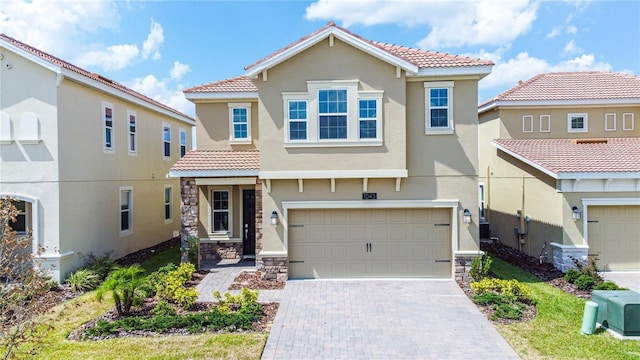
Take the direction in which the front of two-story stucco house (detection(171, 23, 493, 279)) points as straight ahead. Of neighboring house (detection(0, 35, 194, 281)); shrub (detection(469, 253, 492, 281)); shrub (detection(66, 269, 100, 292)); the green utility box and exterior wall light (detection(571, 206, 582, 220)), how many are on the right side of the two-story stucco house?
2

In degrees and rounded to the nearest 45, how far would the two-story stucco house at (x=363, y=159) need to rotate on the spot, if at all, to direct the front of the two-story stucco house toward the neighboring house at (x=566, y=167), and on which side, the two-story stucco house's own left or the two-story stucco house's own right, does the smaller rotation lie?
approximately 135° to the two-story stucco house's own left

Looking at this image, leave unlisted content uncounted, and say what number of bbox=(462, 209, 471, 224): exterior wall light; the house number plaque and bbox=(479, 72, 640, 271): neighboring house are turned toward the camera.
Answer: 3

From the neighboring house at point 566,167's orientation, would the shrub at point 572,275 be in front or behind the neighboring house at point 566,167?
in front

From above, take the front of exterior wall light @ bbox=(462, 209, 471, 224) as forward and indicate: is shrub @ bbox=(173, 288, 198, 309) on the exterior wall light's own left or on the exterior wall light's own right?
on the exterior wall light's own right

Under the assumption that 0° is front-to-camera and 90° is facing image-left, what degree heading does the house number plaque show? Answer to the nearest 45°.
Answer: approximately 0°

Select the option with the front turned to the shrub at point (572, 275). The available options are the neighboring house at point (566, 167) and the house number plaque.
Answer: the neighboring house

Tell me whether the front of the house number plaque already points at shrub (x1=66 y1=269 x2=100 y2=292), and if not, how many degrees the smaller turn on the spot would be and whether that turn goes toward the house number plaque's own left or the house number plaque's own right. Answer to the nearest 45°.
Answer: approximately 90° to the house number plaque's own right

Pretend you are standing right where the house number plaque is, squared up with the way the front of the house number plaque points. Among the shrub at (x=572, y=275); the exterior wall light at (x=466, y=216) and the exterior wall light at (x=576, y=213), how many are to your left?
3

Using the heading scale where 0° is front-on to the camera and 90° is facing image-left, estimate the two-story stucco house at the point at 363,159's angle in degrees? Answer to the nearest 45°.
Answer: approximately 0°

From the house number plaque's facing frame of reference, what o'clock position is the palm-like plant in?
The palm-like plant is roughly at 2 o'clock from the house number plaque.
